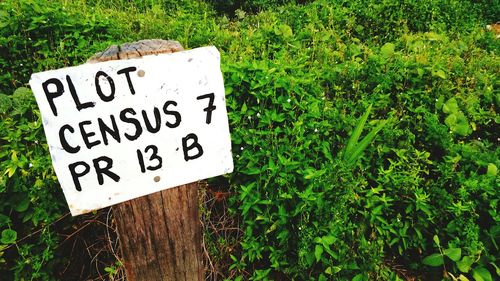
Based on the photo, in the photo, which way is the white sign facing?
toward the camera
